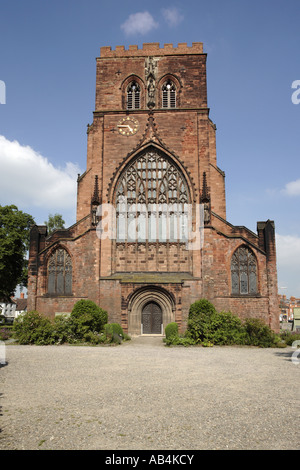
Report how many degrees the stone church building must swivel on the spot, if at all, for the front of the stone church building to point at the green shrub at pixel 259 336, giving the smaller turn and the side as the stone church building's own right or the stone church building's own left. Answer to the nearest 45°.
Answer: approximately 45° to the stone church building's own left

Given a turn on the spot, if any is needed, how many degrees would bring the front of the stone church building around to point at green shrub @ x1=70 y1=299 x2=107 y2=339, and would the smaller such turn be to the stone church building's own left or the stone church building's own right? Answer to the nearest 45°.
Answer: approximately 45° to the stone church building's own right

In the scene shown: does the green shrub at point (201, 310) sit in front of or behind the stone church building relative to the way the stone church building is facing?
in front

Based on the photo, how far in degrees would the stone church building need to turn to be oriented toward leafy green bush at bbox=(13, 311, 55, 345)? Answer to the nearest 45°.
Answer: approximately 45° to its right

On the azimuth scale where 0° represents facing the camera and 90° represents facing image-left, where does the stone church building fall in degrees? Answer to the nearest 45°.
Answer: approximately 0°

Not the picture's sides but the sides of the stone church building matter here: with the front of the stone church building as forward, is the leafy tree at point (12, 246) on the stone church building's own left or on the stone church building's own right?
on the stone church building's own right

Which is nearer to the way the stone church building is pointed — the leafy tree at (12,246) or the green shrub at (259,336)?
the green shrub
